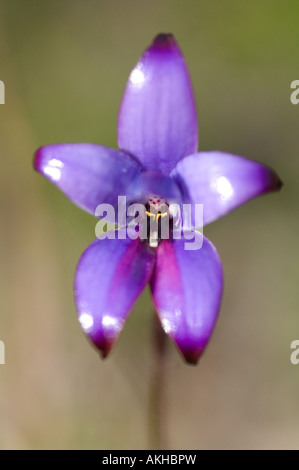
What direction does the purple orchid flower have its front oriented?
toward the camera
